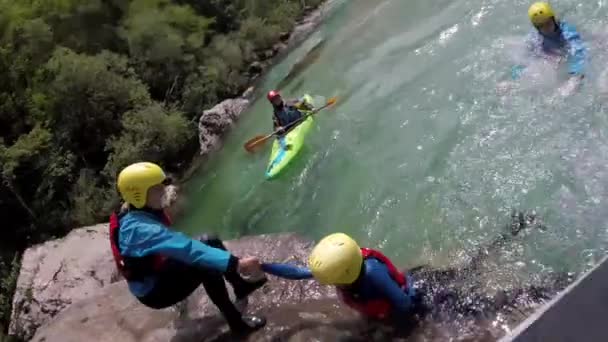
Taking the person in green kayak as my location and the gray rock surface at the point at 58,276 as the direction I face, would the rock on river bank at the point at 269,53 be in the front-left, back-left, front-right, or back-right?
back-right

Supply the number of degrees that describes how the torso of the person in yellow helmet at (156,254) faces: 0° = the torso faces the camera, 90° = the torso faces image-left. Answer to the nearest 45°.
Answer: approximately 270°

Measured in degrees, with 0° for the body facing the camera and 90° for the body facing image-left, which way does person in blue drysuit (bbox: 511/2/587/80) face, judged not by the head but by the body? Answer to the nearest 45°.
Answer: approximately 0°

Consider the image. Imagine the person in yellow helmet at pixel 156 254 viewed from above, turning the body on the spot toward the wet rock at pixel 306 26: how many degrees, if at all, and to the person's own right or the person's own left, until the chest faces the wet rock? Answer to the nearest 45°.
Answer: approximately 45° to the person's own left

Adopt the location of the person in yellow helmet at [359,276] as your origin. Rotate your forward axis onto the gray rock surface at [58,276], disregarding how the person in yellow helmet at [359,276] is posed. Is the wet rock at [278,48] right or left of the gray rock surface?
right

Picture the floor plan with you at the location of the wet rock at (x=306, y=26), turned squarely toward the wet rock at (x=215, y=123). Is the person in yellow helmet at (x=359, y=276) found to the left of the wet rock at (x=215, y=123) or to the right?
left

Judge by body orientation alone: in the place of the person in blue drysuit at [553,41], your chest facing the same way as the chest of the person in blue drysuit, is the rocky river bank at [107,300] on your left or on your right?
on your right

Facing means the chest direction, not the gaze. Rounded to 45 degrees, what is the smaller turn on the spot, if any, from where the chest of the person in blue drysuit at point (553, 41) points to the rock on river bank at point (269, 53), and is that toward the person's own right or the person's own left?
approximately 135° to the person's own right
